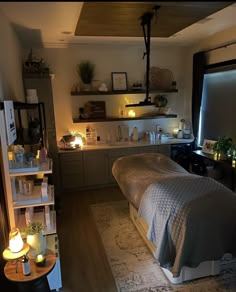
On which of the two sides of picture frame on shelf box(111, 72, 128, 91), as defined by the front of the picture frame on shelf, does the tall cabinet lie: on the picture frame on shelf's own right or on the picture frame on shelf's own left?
on the picture frame on shelf's own right

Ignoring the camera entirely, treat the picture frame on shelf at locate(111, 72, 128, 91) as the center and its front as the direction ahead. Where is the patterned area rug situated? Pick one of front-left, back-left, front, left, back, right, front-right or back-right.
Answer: front

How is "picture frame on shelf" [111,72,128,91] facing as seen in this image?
toward the camera

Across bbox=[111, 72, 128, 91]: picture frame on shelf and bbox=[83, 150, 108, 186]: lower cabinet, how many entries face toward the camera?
2

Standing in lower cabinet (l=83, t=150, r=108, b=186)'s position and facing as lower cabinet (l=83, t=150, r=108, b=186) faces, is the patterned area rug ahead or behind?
ahead

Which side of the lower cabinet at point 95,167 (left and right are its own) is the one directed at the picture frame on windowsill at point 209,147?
left

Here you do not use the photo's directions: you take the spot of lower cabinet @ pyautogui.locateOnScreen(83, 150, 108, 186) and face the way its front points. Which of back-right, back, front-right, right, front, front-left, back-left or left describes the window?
left

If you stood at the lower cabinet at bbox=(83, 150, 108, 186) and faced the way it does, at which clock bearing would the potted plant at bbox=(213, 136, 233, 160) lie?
The potted plant is roughly at 10 o'clock from the lower cabinet.

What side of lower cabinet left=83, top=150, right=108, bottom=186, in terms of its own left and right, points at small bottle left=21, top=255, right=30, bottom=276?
front

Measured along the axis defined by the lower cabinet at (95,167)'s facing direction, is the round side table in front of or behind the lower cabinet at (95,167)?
in front

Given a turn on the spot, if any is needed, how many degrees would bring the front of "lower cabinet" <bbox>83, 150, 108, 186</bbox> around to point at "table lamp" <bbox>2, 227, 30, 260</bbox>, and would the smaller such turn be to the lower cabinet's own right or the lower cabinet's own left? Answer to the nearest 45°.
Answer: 0° — it already faces it

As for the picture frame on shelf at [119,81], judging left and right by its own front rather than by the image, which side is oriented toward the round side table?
front
